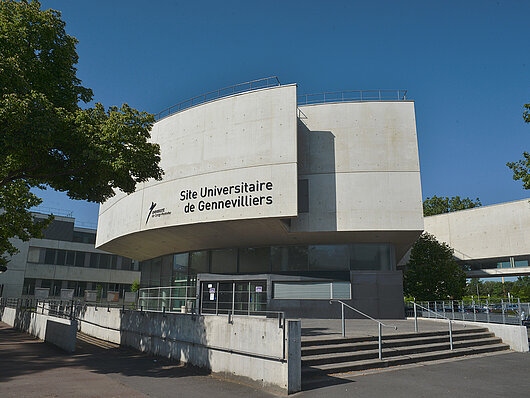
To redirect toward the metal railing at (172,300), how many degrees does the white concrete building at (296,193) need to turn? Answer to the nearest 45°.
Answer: approximately 45° to its right

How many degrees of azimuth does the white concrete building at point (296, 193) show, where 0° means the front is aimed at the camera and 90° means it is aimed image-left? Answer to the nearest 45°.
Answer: approximately 0°

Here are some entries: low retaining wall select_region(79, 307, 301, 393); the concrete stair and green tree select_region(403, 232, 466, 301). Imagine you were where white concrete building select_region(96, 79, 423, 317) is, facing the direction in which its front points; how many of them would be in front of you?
2

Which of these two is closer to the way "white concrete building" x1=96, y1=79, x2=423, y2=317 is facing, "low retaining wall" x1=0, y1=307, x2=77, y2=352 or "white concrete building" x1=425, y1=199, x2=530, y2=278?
the low retaining wall

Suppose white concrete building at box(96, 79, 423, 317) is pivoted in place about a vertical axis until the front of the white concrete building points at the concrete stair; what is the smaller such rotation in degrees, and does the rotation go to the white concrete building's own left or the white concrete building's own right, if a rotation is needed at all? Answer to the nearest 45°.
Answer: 0° — it already faces it

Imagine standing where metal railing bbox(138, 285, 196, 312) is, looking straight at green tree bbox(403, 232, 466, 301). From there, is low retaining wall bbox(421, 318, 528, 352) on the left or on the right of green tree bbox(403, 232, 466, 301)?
right

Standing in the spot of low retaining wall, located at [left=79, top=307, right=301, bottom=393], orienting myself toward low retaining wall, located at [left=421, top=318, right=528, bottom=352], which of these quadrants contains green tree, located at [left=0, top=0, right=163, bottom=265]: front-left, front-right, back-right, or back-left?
back-left

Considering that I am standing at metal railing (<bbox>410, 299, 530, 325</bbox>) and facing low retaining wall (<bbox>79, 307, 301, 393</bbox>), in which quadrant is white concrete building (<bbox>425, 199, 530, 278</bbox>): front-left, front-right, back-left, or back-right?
back-right

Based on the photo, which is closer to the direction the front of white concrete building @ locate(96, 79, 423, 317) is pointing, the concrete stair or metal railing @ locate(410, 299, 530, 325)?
the concrete stair

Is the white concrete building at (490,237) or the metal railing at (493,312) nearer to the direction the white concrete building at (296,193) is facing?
the metal railing

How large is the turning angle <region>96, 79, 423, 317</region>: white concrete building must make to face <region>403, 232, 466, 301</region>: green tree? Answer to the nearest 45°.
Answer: approximately 135° to its left

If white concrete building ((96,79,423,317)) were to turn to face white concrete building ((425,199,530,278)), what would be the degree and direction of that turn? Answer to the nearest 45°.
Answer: approximately 135° to its left
